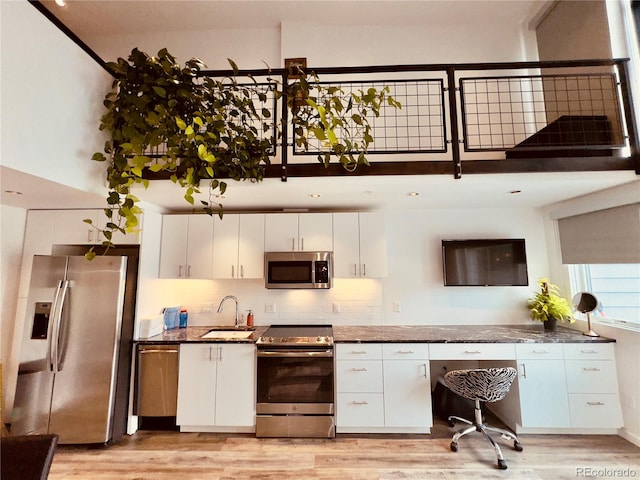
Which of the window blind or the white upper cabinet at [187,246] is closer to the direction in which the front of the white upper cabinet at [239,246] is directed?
the window blind

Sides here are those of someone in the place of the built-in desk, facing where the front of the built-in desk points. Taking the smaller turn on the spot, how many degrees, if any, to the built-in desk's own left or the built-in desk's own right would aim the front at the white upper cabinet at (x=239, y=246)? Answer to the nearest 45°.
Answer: approximately 90° to the built-in desk's own right

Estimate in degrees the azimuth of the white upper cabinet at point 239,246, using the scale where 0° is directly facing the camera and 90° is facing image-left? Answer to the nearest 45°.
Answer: approximately 0°

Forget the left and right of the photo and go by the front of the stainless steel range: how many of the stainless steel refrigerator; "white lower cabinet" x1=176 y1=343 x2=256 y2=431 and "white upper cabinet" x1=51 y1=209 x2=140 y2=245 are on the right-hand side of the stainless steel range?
3

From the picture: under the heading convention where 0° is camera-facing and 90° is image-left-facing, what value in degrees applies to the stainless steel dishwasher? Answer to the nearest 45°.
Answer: approximately 0°

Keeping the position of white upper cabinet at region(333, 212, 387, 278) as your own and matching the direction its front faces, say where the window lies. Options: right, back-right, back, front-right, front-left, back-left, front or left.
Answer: left

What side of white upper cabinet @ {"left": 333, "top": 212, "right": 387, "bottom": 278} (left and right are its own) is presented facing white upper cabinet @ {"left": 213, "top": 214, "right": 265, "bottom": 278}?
right

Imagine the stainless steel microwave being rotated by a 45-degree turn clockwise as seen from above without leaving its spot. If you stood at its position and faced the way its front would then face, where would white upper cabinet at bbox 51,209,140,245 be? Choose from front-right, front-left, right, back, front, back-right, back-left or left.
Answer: front-right

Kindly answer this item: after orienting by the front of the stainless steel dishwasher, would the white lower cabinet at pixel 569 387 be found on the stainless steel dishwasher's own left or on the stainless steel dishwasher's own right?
on the stainless steel dishwasher's own left
